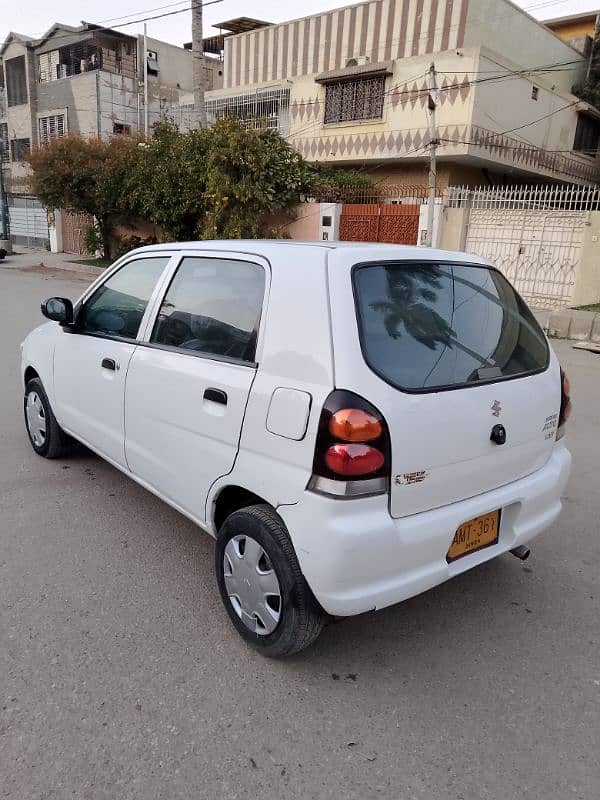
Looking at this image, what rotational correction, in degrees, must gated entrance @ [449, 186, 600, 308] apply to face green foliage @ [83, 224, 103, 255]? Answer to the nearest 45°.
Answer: approximately 90° to its right

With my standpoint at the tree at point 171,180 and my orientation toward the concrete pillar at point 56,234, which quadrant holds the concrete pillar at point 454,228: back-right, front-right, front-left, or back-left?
back-right

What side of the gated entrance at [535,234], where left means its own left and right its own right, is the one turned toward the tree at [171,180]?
right

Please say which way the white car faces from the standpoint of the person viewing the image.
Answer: facing away from the viewer and to the left of the viewer

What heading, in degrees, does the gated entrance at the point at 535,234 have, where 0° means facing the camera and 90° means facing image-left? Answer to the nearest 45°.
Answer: approximately 0°

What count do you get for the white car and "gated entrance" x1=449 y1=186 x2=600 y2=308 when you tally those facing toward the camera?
1

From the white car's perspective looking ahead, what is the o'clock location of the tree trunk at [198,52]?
The tree trunk is roughly at 1 o'clock from the white car.
